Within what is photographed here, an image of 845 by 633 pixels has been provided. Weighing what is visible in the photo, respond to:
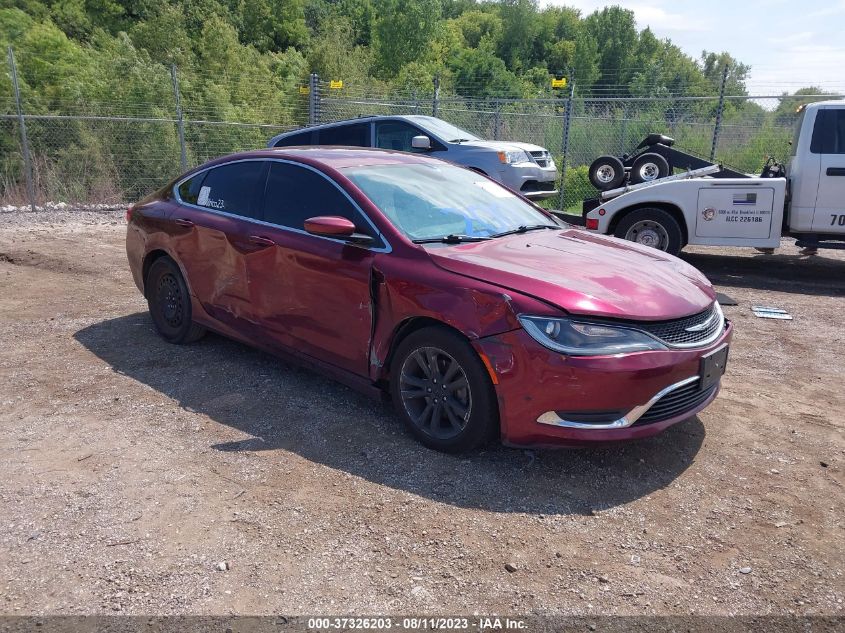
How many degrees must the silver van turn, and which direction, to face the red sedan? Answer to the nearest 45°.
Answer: approximately 45° to its right

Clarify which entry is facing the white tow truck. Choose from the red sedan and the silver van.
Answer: the silver van

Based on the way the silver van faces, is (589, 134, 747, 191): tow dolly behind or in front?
in front

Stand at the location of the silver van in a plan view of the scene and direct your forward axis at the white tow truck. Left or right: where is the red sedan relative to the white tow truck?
right

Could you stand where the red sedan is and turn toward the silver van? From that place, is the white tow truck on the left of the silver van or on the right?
right

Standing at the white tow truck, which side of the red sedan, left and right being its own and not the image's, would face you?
left

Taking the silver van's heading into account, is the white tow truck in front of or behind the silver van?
in front

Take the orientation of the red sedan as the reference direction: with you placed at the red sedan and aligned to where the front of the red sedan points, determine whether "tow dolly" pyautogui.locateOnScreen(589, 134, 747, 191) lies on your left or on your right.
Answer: on your left

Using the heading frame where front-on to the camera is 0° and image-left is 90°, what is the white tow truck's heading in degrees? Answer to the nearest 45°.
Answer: approximately 270°

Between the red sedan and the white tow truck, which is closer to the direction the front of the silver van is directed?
the white tow truck
